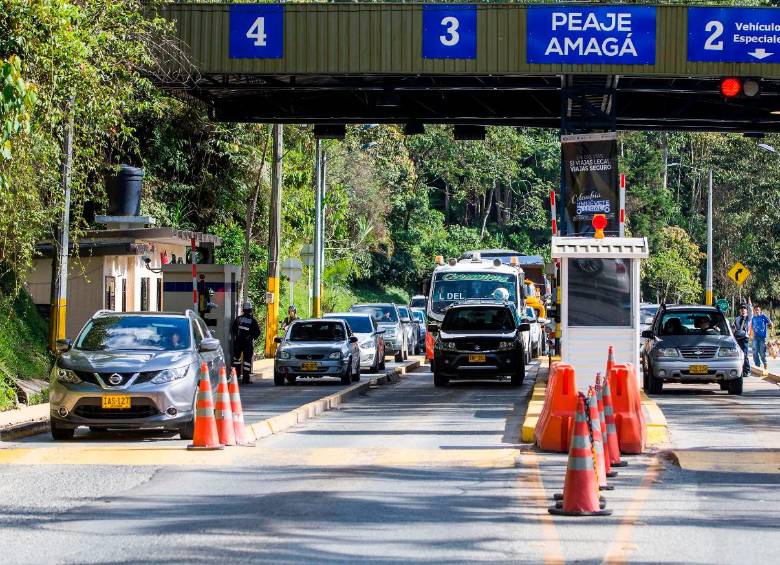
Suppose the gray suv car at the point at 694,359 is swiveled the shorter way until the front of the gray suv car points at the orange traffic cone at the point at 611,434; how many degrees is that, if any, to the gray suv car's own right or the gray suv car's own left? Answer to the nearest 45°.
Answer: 0° — it already faces it

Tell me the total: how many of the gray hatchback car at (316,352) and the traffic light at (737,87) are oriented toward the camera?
2

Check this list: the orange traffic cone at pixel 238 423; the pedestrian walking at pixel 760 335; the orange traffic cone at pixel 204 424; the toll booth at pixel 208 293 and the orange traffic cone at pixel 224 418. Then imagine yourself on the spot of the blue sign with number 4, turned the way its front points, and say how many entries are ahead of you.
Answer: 3

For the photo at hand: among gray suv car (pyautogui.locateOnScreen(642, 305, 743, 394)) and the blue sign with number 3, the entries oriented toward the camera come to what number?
2

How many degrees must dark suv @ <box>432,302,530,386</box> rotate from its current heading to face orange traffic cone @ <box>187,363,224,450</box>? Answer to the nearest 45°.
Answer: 0° — it already faces it

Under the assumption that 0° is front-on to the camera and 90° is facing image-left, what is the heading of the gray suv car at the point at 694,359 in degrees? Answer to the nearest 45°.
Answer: approximately 0°
